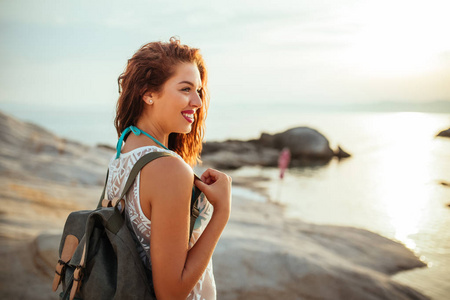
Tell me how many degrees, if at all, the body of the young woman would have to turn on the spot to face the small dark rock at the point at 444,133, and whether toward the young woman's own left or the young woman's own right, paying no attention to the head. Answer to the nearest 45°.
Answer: approximately 45° to the young woman's own left

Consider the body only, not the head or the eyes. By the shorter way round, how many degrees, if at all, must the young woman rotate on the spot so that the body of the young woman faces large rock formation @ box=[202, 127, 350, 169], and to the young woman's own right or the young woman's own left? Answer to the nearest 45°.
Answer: approximately 90° to the young woman's own left

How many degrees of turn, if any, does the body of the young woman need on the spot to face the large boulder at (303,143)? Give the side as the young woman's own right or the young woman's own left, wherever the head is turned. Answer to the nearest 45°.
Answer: approximately 90° to the young woman's own left

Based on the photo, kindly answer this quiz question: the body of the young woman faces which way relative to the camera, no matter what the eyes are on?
to the viewer's right

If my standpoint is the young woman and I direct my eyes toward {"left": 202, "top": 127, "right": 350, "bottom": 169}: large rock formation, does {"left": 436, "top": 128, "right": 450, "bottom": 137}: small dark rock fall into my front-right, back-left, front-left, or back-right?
front-right
